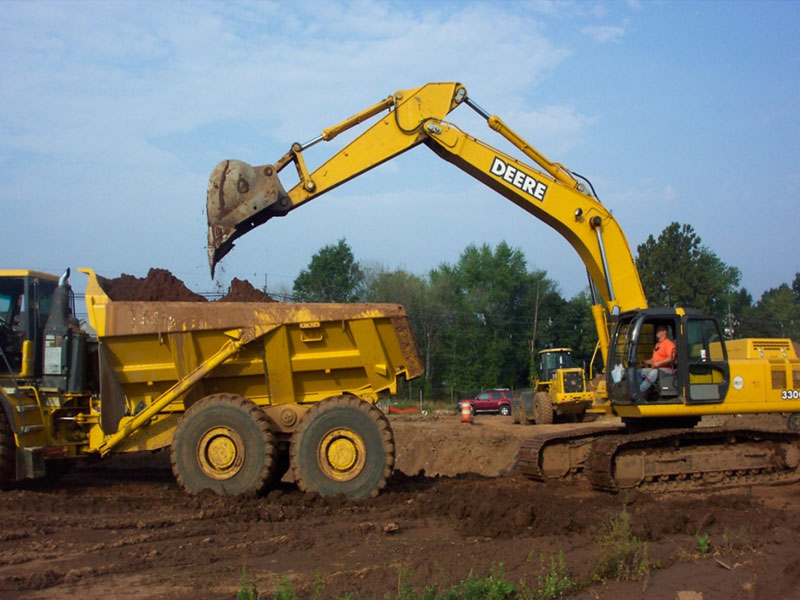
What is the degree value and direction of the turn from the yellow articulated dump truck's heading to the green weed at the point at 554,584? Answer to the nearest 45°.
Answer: approximately 135° to its left

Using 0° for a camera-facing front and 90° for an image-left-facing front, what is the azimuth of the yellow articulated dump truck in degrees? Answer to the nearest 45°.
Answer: approximately 90°

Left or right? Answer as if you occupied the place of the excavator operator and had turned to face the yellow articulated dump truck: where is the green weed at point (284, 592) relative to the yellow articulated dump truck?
left

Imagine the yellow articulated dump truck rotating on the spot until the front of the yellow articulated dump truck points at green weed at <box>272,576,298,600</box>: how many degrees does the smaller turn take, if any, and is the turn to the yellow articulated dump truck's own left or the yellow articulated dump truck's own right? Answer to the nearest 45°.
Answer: approximately 90° to the yellow articulated dump truck's own left

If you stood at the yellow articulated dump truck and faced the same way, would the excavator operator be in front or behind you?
behind

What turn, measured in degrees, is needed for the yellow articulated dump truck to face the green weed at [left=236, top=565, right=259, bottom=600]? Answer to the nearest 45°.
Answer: approximately 90° to its left

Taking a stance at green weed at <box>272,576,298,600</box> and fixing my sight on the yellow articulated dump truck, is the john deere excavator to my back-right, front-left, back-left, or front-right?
front-right

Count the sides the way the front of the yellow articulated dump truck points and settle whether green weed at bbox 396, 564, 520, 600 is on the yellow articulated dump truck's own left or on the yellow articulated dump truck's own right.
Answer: on the yellow articulated dump truck's own left

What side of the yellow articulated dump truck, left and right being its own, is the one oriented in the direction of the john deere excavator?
back

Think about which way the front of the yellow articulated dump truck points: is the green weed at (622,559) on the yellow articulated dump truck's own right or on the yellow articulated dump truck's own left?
on the yellow articulated dump truck's own left

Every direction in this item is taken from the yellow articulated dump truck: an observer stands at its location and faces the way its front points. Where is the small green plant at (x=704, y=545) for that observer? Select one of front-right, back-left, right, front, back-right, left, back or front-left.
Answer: back-left
